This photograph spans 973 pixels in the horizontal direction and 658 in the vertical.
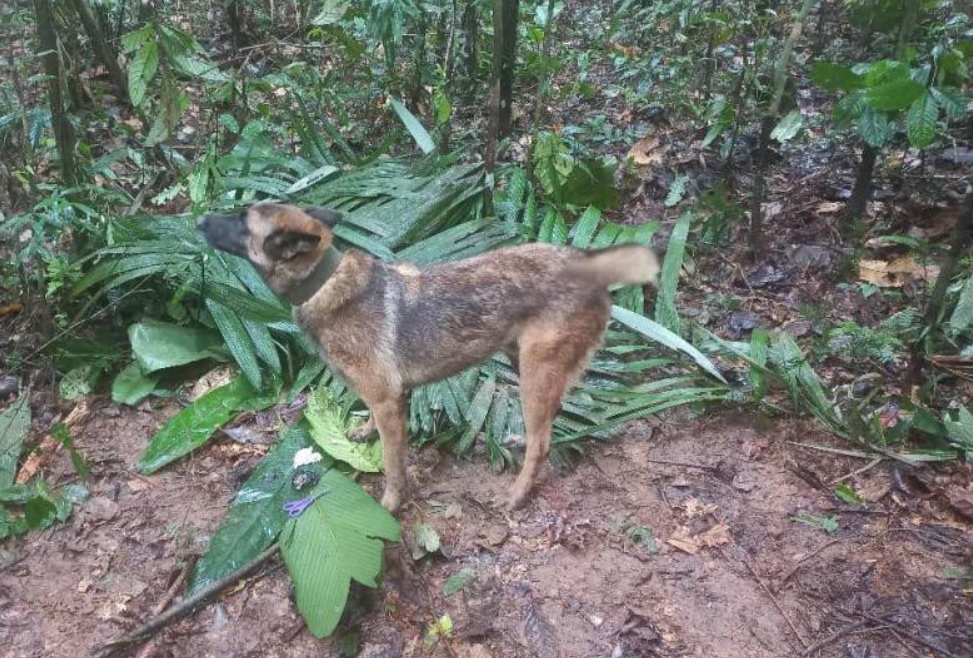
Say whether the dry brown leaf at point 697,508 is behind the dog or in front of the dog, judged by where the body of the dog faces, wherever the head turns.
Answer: behind

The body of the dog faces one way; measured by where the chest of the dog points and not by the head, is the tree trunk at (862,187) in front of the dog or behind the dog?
behind

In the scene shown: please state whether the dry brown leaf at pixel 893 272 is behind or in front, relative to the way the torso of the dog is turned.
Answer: behind

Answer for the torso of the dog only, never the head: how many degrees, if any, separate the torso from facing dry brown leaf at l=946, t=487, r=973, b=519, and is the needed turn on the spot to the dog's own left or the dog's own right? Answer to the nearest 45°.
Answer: approximately 180°

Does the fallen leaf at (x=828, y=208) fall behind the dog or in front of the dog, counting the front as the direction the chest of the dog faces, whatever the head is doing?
behind

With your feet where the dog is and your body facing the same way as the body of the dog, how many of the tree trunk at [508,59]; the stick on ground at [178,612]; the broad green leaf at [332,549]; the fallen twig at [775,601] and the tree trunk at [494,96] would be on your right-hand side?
2

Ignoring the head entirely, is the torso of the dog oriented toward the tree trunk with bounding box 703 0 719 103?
no

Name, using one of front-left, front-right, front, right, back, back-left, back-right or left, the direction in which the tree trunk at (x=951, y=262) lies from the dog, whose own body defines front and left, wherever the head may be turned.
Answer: back

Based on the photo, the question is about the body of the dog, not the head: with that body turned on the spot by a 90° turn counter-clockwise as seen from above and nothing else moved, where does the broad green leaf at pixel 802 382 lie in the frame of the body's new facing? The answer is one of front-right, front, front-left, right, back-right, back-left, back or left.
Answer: left

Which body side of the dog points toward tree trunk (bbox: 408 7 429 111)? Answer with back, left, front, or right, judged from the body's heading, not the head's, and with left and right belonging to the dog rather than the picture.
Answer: right

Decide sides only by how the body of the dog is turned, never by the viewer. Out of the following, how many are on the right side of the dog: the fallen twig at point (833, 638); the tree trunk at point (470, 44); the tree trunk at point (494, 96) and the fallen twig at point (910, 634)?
2

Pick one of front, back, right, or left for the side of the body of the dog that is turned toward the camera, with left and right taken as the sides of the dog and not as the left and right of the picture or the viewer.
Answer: left

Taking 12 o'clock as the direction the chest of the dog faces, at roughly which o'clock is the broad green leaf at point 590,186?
The broad green leaf is roughly at 4 o'clock from the dog.

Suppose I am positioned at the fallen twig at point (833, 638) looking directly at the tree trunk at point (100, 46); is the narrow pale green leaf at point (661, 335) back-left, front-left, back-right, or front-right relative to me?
front-right

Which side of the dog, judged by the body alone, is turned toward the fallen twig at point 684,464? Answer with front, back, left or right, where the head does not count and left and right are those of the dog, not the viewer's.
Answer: back

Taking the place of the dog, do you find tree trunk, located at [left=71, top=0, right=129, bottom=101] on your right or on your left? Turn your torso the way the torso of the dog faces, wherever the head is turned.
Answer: on your right

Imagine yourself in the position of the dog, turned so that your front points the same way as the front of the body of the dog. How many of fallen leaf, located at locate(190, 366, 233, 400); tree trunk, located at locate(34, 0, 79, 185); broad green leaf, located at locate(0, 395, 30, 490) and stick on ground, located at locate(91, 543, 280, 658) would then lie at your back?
0

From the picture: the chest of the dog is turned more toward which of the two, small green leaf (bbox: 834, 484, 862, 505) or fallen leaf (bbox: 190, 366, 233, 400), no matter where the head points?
the fallen leaf

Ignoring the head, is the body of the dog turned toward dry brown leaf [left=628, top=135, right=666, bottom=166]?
no

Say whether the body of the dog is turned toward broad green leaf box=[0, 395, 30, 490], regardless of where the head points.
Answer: yes

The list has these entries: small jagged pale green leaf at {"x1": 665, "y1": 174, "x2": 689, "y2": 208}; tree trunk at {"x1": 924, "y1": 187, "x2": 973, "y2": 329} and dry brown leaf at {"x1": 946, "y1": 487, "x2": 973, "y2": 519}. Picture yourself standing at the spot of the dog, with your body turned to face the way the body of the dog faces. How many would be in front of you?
0
